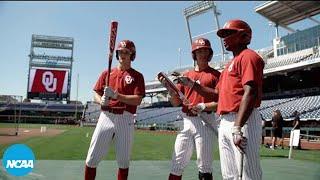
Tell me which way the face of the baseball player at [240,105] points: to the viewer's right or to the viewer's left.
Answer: to the viewer's left

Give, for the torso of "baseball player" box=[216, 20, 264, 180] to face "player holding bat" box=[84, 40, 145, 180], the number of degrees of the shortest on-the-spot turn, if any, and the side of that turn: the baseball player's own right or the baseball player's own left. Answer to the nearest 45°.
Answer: approximately 90° to the baseball player's own right

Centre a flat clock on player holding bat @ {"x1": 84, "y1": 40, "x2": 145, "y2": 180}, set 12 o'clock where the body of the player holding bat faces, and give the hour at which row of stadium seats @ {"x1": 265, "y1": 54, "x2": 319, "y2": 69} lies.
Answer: The row of stadium seats is roughly at 7 o'clock from the player holding bat.

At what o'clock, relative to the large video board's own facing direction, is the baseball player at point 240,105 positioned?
The baseball player is roughly at 12 o'clock from the large video board.

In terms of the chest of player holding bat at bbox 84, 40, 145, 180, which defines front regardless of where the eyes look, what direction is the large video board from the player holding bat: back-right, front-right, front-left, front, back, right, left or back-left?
back

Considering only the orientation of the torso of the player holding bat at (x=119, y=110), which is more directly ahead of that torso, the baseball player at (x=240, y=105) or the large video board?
the baseball player

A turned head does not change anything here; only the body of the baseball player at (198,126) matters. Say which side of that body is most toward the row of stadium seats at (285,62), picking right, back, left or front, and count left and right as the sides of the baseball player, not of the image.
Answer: back

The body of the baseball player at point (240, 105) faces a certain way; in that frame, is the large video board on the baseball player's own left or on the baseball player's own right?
on the baseball player's own right

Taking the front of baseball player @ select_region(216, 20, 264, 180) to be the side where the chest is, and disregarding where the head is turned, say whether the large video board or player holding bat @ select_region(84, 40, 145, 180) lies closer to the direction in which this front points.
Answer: the player holding bat
